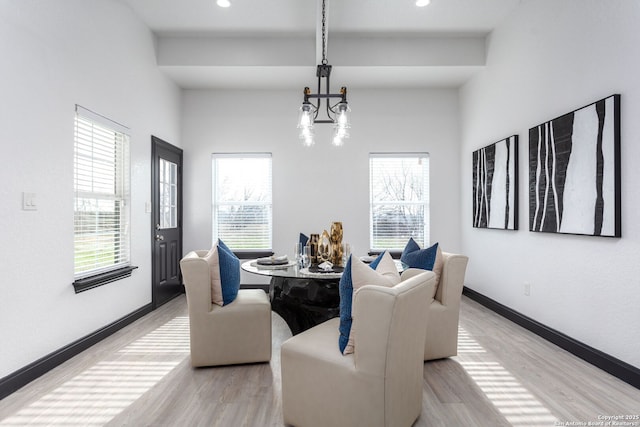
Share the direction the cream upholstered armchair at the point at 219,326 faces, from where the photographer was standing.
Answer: facing to the right of the viewer

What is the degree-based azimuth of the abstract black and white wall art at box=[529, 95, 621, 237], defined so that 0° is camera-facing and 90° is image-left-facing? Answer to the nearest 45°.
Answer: approximately 45°

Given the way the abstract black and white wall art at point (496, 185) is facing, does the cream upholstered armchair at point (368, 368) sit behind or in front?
in front

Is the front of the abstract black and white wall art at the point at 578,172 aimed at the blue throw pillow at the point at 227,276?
yes

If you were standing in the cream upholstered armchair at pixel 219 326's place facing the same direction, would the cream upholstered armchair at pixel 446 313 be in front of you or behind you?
in front

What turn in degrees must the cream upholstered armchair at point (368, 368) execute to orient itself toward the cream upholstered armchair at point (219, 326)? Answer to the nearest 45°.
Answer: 0° — it already faces it

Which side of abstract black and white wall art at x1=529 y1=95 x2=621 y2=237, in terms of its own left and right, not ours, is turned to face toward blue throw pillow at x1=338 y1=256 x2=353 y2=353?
front

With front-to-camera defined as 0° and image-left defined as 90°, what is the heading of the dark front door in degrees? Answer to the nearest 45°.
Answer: approximately 315°

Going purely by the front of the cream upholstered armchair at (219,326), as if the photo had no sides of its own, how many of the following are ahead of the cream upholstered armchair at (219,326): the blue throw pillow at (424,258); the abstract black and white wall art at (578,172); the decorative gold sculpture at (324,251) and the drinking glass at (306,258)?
4

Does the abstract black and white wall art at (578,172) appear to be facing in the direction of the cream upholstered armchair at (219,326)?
yes

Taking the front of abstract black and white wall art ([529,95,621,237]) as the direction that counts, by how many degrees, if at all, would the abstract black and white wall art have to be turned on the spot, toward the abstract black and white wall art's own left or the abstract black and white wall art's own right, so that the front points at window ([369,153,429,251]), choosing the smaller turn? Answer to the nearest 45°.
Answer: approximately 90° to the abstract black and white wall art's own right

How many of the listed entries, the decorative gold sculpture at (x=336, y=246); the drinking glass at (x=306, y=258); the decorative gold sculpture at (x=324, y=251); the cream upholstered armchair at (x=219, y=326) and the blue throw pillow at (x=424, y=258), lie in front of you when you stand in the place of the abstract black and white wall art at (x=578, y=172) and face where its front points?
5

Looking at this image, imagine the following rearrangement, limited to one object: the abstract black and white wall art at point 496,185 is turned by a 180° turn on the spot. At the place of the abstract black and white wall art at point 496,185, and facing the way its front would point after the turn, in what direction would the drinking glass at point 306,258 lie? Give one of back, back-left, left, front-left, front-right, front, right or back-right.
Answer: back

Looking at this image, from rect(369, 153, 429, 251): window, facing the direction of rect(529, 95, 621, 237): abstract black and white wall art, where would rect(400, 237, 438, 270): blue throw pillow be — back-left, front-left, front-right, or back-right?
front-right

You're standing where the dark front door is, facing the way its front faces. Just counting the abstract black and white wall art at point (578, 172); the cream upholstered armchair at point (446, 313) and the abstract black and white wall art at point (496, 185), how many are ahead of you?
3

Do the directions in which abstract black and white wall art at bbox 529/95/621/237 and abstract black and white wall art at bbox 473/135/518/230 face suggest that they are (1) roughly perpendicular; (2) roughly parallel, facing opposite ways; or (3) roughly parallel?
roughly parallel

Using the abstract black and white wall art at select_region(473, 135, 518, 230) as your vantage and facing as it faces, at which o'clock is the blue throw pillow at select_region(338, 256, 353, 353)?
The blue throw pillow is roughly at 11 o'clock from the abstract black and white wall art.

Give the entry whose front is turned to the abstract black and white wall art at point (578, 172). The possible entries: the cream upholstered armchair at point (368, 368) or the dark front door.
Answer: the dark front door

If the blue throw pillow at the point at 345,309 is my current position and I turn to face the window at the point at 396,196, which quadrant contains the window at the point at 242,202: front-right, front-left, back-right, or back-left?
front-left

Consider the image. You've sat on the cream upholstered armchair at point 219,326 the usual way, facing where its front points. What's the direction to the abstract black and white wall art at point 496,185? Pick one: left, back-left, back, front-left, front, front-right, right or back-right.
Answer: front

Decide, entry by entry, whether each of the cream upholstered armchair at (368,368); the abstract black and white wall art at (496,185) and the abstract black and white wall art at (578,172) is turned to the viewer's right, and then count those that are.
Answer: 0
